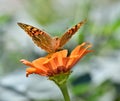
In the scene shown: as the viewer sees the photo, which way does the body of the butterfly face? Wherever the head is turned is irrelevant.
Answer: away from the camera
